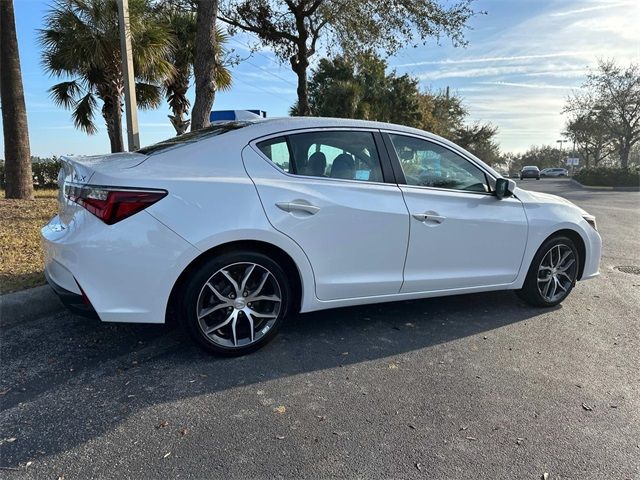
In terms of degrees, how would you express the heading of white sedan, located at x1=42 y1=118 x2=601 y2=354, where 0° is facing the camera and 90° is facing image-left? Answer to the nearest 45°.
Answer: approximately 225°

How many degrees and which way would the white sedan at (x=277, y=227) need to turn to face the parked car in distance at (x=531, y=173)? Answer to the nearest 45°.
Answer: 0° — it already faces it

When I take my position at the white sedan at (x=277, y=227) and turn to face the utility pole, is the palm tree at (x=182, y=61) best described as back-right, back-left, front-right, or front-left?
front-right

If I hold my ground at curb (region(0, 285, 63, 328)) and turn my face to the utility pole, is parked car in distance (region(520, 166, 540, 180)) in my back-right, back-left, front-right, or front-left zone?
front-right

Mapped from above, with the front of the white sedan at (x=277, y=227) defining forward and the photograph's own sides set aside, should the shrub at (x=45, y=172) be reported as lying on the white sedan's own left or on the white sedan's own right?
on the white sedan's own left

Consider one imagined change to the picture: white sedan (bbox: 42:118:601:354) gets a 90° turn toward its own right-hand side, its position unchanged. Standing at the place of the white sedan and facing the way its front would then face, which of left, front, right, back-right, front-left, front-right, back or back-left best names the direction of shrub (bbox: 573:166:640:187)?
left

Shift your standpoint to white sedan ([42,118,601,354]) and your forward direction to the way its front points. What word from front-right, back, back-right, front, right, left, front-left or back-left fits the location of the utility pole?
left

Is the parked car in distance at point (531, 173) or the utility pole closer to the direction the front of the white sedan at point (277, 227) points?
the parked car in distance
